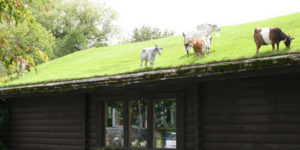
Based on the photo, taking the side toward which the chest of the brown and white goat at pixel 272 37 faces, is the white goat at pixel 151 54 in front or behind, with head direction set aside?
behind

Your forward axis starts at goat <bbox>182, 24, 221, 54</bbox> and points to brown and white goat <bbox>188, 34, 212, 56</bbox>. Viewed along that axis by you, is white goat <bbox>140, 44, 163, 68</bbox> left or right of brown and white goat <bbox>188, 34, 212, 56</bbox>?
right

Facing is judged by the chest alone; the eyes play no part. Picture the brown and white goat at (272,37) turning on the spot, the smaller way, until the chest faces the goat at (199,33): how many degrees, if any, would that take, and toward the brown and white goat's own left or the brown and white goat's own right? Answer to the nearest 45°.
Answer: approximately 135° to the brown and white goat's own left

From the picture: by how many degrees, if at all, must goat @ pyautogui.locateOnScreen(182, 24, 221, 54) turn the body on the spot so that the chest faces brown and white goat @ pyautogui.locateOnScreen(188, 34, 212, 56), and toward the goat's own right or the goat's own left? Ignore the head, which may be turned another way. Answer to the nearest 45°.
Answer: approximately 90° to the goat's own right

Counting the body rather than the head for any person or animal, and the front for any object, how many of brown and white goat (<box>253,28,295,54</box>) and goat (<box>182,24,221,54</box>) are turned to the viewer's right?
2

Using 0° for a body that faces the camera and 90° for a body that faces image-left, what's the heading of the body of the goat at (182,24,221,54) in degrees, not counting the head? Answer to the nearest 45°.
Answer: approximately 270°

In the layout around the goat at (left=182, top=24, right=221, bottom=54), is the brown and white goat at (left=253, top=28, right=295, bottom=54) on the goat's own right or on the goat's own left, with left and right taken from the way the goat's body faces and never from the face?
on the goat's own right

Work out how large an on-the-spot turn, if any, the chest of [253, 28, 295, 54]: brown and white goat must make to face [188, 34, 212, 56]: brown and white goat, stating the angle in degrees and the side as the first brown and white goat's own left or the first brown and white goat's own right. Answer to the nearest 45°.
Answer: approximately 135° to the first brown and white goat's own left

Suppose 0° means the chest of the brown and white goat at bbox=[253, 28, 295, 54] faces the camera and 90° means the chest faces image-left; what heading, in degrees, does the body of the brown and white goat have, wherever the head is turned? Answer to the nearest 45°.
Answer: approximately 270°
